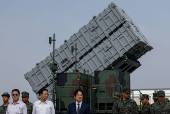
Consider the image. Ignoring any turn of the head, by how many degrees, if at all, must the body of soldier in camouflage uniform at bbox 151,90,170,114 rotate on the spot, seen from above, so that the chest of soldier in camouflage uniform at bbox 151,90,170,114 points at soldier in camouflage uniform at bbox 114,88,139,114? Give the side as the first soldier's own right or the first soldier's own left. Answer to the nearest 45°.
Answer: approximately 45° to the first soldier's own right

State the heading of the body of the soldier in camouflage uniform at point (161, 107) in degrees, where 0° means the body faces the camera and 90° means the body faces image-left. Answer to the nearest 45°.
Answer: approximately 0°

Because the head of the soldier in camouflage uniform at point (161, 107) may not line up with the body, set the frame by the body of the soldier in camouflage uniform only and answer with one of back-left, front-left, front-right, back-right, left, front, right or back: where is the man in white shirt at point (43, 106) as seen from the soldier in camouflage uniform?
front-right

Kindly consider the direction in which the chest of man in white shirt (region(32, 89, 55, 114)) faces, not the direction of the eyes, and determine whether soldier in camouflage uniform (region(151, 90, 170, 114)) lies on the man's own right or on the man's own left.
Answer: on the man's own left

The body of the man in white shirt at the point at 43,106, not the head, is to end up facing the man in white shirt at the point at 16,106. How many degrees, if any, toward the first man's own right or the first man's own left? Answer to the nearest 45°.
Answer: approximately 135° to the first man's own right

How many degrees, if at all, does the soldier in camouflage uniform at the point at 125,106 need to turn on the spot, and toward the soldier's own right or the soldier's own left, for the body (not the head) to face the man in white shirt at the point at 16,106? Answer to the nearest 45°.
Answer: approximately 90° to the soldier's own right

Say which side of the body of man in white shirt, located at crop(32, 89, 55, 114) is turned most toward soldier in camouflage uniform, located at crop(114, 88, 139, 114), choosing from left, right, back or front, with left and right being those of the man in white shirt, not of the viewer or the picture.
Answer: left

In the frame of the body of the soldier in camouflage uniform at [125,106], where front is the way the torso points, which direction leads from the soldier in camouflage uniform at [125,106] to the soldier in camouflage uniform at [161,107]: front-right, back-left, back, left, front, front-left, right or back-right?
back-left

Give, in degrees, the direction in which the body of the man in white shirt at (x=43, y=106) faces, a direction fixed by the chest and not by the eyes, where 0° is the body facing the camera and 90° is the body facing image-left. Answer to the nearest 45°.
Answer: approximately 0°
